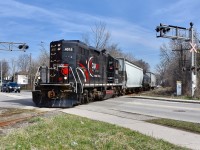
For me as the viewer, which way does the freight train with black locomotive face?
facing the viewer and to the left of the viewer

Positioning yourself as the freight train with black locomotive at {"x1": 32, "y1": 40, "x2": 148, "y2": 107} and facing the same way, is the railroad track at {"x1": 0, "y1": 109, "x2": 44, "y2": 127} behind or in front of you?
in front
